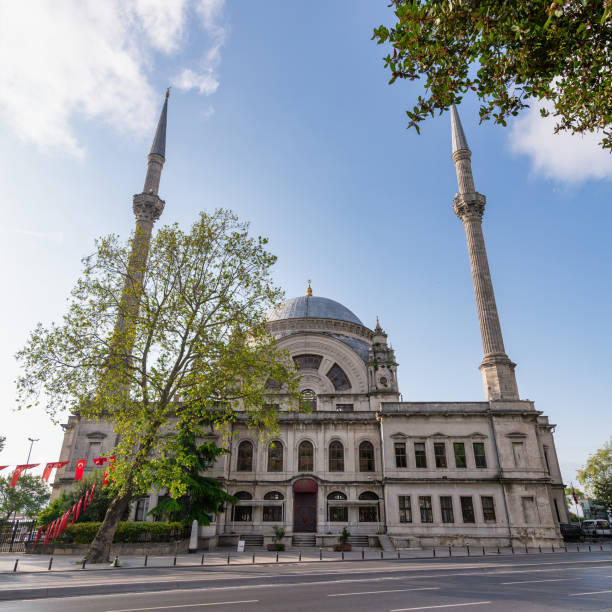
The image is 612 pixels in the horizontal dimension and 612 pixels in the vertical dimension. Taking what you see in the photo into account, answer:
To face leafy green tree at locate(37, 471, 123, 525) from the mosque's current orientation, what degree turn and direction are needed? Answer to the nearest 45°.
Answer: approximately 90° to its right

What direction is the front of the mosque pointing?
toward the camera

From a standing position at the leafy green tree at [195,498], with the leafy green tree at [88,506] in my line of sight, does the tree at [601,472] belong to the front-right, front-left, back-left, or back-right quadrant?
back-right

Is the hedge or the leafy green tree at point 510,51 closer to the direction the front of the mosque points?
the leafy green tree

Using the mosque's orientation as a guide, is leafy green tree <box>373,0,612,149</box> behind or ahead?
ahead

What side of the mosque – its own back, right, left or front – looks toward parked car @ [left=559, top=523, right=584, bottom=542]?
left

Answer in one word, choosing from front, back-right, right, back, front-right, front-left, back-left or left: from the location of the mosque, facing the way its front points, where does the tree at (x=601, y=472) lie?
back-left
